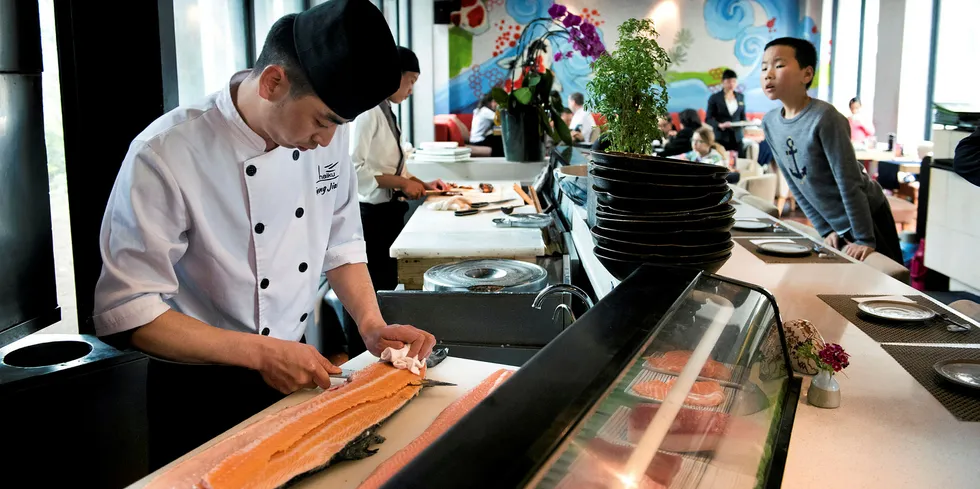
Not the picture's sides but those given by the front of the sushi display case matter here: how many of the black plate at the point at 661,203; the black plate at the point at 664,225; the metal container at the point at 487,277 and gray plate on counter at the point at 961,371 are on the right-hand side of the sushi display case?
0

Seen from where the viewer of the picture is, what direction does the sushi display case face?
facing to the right of the viewer

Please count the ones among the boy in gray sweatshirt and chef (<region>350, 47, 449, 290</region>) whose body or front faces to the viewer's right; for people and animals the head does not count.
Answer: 1

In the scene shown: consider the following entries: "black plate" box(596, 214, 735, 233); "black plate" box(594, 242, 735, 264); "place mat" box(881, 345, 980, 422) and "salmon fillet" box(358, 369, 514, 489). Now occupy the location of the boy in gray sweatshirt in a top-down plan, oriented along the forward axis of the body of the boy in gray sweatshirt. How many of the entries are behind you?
0

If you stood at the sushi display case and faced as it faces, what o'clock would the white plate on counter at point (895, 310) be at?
The white plate on counter is roughly at 10 o'clock from the sushi display case.

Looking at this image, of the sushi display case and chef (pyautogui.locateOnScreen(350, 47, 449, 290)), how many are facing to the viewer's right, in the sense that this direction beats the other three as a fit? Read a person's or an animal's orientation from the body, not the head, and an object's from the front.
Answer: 2

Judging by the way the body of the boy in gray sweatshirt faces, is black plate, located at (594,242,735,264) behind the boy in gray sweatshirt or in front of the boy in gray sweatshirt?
in front

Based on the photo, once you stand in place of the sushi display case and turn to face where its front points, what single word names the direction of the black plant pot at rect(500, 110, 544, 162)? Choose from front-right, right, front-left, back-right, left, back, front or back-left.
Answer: left

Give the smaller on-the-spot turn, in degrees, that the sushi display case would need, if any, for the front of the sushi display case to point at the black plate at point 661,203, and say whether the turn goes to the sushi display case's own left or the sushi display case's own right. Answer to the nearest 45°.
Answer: approximately 90° to the sushi display case's own left

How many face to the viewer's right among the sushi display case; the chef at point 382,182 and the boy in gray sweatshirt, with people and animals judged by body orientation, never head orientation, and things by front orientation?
2

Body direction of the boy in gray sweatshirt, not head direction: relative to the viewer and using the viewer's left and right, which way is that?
facing the viewer and to the left of the viewer

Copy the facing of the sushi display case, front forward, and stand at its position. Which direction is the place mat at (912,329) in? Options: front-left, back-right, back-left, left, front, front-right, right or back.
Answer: front-left

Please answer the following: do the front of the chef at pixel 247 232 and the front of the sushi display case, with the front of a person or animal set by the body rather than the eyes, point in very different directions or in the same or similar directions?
same or similar directions

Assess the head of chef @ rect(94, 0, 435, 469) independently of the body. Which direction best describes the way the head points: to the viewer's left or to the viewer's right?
to the viewer's right

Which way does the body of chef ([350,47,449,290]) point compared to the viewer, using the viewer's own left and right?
facing to the right of the viewer
